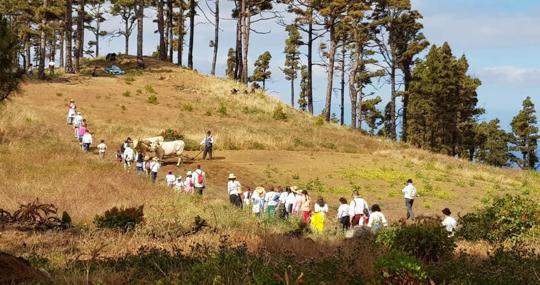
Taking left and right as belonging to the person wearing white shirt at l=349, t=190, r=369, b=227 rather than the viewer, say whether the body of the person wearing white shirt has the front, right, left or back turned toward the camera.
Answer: back

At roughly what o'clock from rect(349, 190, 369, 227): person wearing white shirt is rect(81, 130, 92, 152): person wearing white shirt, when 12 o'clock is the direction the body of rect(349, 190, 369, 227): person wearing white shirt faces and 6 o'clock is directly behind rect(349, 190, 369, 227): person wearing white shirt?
rect(81, 130, 92, 152): person wearing white shirt is roughly at 10 o'clock from rect(349, 190, 369, 227): person wearing white shirt.

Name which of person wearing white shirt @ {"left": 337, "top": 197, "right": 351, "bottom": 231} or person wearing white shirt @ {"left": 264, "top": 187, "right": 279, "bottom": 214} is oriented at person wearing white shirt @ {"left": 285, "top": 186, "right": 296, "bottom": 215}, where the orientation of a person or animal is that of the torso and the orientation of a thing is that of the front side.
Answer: person wearing white shirt @ {"left": 337, "top": 197, "right": 351, "bottom": 231}

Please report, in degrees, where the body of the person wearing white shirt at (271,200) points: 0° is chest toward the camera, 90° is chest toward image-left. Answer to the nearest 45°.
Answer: approximately 180°

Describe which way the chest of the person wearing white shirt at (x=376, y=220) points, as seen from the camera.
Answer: away from the camera

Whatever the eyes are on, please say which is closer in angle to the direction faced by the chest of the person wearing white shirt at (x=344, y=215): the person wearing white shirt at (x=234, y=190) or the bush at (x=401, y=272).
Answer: the person wearing white shirt

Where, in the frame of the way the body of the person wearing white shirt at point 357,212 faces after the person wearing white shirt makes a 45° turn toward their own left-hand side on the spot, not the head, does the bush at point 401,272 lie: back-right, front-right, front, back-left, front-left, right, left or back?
back-left

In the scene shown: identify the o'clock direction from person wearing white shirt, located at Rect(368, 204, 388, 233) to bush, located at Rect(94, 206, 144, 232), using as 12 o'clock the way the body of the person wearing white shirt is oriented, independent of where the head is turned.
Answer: The bush is roughly at 8 o'clock from the person wearing white shirt.

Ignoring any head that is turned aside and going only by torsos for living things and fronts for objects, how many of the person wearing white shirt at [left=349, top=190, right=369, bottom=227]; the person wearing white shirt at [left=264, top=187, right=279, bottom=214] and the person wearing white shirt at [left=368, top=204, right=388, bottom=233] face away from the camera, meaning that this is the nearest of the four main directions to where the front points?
3

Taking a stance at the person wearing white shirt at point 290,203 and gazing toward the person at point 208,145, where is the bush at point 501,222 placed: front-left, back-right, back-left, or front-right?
back-right

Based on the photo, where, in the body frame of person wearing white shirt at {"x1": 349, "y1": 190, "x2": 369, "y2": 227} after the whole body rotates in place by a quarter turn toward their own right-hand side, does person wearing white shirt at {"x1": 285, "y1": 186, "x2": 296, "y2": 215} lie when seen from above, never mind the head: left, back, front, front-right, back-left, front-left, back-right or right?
back-left

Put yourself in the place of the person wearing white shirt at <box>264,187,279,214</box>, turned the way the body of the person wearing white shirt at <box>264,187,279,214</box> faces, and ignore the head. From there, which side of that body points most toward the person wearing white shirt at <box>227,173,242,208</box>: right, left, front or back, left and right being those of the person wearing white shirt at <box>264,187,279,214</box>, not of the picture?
left

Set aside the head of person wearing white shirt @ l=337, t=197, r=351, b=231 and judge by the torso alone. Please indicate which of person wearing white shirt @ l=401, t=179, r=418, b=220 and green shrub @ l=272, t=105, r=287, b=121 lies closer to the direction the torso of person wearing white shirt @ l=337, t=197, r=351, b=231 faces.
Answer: the green shrub

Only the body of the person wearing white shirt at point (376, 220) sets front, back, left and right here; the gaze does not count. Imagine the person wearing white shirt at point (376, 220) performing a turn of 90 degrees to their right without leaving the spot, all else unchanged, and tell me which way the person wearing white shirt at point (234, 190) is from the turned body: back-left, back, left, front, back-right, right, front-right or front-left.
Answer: back-left

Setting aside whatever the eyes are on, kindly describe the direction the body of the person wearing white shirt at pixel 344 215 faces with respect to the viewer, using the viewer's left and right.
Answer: facing away from the viewer and to the left of the viewer

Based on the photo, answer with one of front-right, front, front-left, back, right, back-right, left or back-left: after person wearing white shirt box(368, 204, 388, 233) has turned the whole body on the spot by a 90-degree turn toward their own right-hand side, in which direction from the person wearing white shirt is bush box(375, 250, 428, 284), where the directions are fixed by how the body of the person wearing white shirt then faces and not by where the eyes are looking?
right

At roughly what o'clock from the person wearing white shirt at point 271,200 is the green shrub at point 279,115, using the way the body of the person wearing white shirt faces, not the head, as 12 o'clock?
The green shrub is roughly at 12 o'clock from the person wearing white shirt.

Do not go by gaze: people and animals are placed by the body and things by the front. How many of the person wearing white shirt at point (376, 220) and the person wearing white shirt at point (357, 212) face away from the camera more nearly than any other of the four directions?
2
